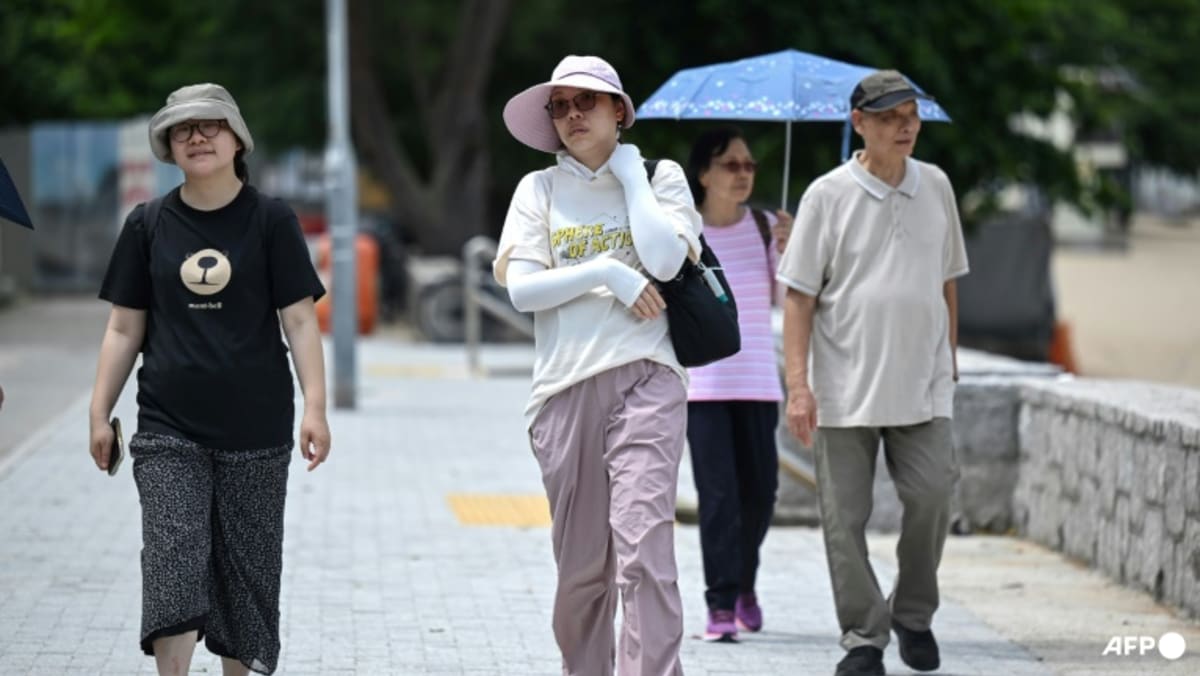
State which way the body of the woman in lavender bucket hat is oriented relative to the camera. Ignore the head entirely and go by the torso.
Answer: toward the camera

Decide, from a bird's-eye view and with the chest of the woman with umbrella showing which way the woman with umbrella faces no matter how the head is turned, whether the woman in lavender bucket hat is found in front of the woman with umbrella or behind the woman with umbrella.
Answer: in front

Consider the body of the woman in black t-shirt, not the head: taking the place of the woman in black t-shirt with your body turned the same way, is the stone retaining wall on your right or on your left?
on your left

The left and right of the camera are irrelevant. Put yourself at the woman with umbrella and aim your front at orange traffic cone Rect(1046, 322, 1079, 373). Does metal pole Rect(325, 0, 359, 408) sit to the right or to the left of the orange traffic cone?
left

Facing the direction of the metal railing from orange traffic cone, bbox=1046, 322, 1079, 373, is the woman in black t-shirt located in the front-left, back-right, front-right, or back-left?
front-left

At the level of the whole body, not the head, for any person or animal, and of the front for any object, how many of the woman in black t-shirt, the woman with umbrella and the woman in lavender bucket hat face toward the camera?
3

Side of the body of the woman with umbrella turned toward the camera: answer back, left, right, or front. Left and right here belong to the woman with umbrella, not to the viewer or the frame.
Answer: front

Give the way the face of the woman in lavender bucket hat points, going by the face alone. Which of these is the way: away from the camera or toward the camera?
toward the camera

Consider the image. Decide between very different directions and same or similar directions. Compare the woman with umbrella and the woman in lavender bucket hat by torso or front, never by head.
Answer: same or similar directions

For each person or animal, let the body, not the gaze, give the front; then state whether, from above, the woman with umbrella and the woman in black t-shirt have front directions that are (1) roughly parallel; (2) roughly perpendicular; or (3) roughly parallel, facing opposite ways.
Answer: roughly parallel

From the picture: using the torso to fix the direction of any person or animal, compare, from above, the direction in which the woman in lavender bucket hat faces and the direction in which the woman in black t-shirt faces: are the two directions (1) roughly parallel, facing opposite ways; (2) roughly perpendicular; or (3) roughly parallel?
roughly parallel

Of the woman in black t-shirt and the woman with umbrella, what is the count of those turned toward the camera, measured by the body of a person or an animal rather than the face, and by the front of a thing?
2

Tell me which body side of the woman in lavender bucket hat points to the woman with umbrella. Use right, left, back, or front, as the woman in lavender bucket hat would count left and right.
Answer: back

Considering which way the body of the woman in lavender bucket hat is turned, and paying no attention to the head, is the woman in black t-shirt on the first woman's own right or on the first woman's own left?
on the first woman's own right
